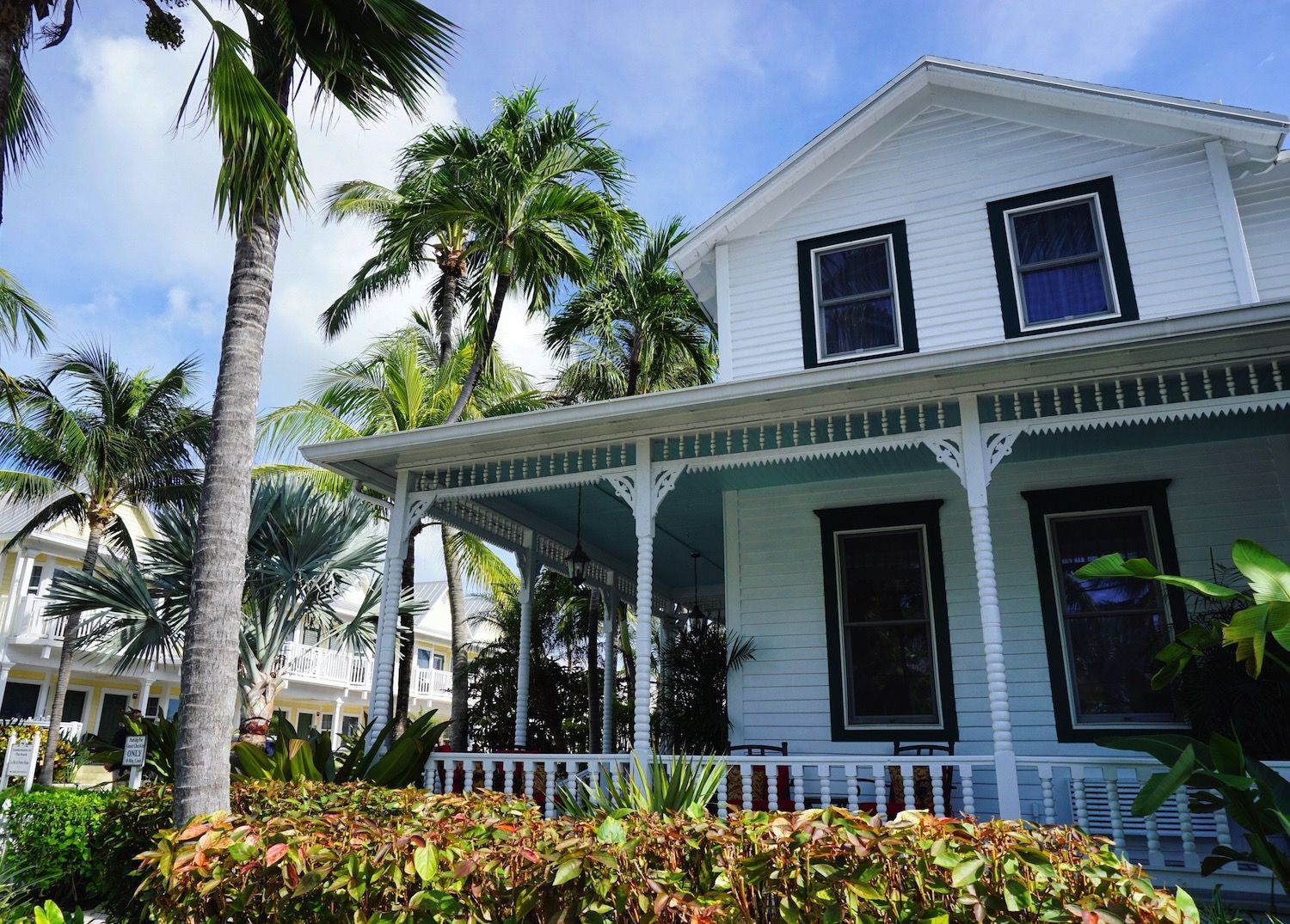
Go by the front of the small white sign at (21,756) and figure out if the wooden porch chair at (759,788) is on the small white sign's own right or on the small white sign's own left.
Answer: on the small white sign's own left

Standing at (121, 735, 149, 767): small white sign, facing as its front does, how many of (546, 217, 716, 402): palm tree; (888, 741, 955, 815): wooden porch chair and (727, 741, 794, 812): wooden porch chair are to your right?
0

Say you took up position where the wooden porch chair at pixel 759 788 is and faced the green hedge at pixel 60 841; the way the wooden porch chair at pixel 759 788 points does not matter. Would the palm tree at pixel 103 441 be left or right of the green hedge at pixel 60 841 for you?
right

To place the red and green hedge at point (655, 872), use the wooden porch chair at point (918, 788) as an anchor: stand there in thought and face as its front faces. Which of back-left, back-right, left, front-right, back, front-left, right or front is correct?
front

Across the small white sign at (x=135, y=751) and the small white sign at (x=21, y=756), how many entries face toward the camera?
2

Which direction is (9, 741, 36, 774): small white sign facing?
toward the camera

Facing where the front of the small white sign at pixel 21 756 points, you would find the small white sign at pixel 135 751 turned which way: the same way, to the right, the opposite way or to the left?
the same way

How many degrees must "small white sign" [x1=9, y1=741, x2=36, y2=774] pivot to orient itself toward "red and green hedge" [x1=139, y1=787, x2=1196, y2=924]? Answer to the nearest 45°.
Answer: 0° — it already faces it

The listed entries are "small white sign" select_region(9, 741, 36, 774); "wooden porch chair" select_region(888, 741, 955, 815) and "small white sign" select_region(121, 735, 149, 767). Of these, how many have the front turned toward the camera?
3

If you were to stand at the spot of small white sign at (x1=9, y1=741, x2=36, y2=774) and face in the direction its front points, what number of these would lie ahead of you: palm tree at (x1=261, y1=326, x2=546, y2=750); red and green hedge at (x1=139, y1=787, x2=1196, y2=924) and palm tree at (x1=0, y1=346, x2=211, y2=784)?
1
